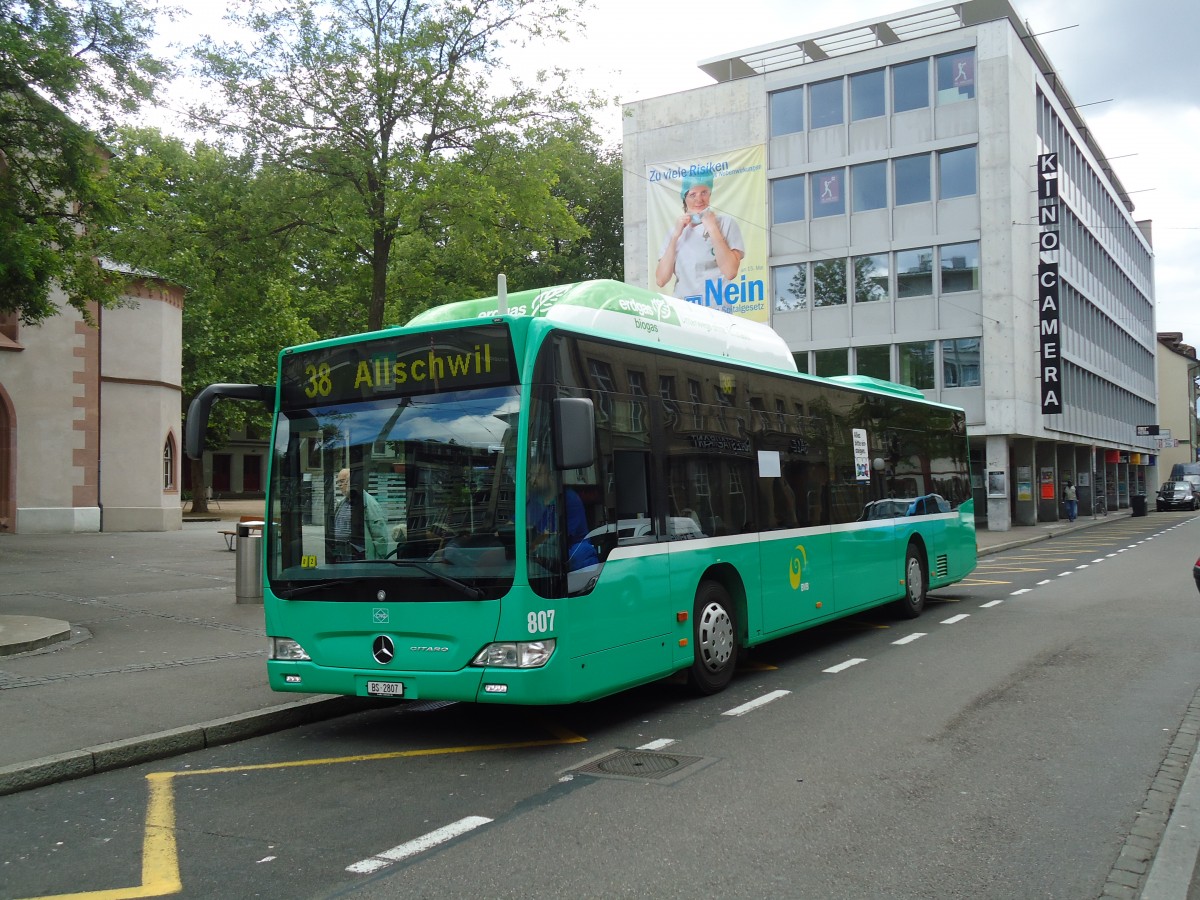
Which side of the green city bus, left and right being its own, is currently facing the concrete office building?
back

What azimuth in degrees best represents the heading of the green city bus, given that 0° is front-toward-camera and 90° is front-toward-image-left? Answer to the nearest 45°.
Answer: approximately 45°

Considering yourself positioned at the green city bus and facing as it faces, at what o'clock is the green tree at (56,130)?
The green tree is roughly at 3 o'clock from the green city bus.

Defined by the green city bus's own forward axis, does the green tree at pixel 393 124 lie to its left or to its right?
on its right

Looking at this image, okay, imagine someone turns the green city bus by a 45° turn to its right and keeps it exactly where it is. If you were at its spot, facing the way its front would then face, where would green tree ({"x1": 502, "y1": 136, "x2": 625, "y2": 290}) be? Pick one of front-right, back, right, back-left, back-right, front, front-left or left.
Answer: right

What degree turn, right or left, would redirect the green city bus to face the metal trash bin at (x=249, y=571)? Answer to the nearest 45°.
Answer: approximately 90° to its right
